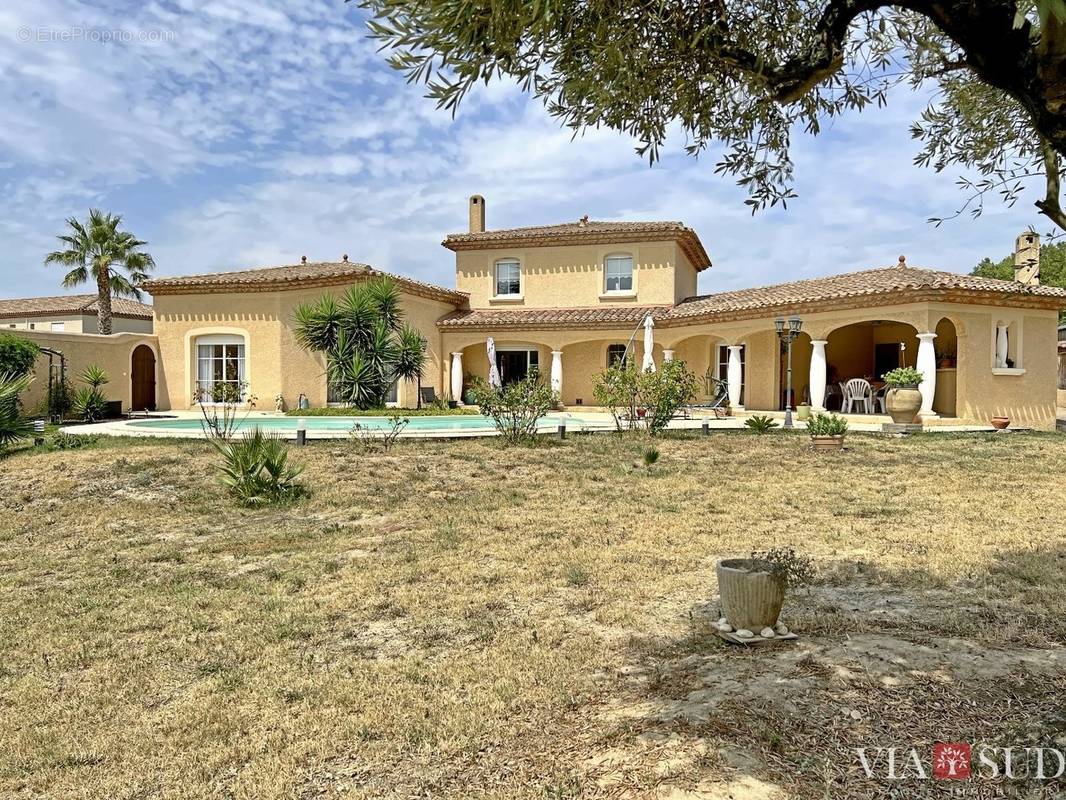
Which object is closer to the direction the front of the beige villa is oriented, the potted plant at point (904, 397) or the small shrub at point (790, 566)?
the small shrub

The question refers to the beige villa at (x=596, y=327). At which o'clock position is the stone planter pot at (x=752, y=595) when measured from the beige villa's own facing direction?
The stone planter pot is roughly at 12 o'clock from the beige villa.

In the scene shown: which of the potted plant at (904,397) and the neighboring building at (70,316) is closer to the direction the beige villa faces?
the potted plant

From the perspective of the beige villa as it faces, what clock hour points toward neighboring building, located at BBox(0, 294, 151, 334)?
The neighboring building is roughly at 4 o'clock from the beige villa.

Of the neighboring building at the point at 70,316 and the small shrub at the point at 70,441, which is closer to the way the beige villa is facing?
the small shrub

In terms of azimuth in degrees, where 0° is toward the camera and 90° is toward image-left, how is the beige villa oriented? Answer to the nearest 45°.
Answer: approximately 0°

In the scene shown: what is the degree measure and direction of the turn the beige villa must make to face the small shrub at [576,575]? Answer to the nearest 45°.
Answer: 0° — it already faces it

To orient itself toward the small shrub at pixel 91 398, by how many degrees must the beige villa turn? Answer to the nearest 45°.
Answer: approximately 90° to its right

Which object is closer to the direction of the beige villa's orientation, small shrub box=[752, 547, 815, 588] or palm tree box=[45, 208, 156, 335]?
the small shrub

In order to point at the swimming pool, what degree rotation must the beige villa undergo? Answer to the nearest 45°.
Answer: approximately 45° to its right

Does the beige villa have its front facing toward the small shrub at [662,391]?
yes
